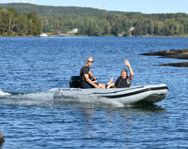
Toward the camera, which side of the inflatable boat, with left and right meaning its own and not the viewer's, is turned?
right
